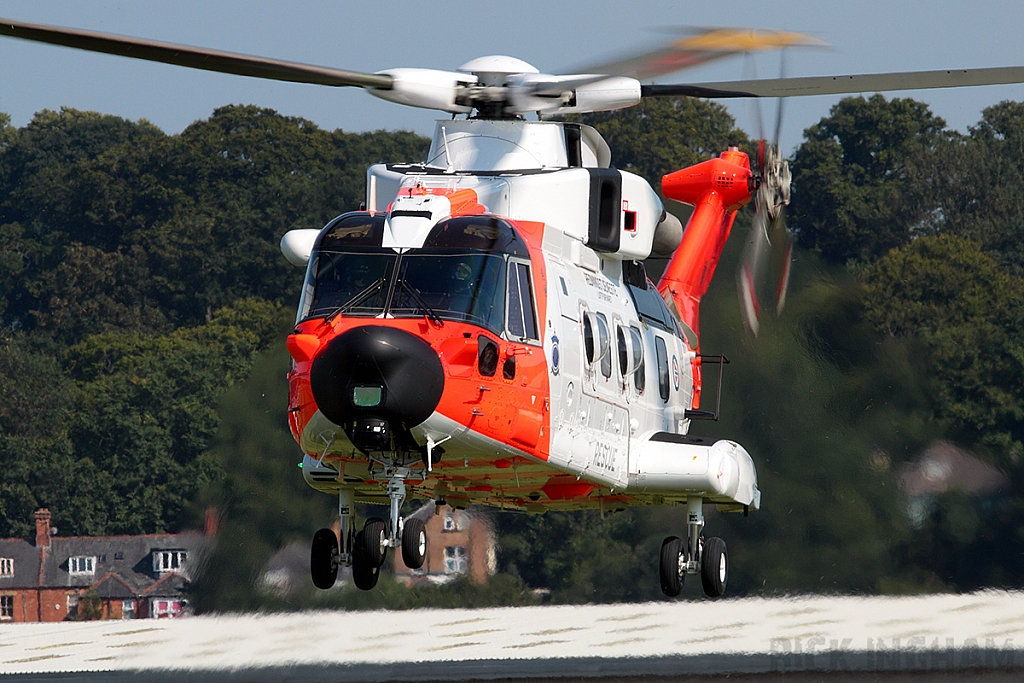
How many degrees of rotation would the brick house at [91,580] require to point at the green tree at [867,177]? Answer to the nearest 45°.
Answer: approximately 90° to its left

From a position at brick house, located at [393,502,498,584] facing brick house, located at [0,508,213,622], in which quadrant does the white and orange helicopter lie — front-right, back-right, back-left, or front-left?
back-left

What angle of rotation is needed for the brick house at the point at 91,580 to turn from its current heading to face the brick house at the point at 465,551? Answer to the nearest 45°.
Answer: approximately 45° to its left

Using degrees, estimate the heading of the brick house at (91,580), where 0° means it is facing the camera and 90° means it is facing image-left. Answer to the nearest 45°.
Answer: approximately 0°

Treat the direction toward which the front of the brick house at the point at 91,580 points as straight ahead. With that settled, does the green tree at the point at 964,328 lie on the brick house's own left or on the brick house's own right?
on the brick house's own left

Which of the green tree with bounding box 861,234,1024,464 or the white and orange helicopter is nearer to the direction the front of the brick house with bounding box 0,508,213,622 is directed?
the white and orange helicopter

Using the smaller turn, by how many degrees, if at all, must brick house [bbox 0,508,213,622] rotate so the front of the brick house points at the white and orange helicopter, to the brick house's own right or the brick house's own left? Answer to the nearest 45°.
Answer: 0° — it already faces it

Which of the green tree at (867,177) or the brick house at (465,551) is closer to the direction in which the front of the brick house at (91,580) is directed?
the brick house
